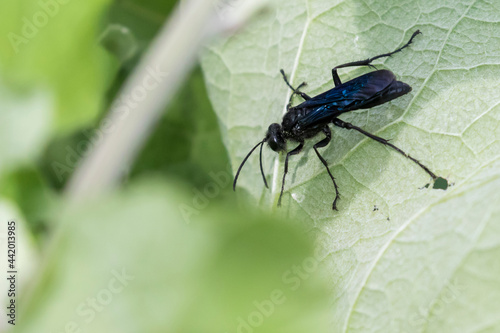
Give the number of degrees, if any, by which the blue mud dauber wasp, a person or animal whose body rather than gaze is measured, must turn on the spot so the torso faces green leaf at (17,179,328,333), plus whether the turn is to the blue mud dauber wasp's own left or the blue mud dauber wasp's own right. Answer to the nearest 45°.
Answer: approximately 45° to the blue mud dauber wasp's own left

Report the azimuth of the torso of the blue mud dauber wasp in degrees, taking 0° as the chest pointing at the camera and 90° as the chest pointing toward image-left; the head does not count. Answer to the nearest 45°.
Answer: approximately 45°
